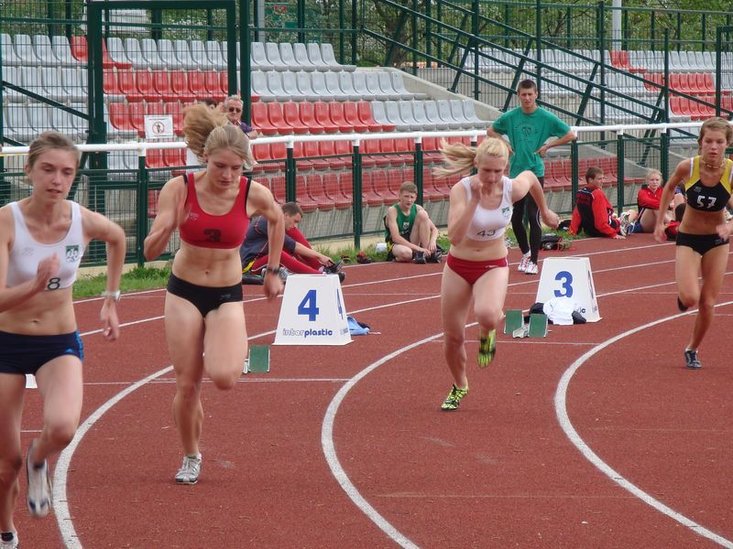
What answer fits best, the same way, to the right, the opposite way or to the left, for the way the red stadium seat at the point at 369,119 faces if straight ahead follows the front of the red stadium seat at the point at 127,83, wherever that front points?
the same way

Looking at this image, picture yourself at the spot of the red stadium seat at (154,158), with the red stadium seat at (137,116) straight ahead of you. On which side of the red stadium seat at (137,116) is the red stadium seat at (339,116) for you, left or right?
right

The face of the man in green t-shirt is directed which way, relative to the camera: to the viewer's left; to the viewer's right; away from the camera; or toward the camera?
toward the camera

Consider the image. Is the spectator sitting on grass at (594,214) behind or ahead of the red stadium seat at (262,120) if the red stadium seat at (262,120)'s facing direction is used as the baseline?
ahead

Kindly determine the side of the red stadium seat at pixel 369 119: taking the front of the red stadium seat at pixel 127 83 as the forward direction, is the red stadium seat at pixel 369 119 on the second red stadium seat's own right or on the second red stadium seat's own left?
on the second red stadium seat's own left

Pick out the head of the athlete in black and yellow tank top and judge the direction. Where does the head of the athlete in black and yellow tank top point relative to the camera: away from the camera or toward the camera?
toward the camera

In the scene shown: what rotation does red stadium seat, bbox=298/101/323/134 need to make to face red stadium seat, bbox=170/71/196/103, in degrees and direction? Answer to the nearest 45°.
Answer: approximately 90° to its right

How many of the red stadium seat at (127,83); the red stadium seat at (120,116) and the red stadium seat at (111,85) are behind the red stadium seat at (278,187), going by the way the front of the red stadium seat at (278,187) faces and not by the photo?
3

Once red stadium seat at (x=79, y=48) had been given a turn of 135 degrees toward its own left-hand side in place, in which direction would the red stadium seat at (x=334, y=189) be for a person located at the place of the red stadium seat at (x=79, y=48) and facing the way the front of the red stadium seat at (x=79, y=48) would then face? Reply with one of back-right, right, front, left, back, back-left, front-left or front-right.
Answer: back-right

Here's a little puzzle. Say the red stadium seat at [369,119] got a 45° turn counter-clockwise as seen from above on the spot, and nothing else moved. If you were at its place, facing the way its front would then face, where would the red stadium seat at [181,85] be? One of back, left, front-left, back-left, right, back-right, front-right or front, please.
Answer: back-right

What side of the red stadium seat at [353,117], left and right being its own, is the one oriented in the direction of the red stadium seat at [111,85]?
right

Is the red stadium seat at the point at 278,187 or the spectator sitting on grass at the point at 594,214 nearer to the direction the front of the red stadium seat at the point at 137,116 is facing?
the red stadium seat

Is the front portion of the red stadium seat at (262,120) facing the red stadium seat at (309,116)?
no

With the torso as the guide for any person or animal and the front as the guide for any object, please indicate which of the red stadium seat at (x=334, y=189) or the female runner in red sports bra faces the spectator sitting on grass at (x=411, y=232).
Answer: the red stadium seat

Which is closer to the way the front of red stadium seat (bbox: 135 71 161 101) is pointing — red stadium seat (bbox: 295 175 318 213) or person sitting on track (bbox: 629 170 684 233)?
the red stadium seat

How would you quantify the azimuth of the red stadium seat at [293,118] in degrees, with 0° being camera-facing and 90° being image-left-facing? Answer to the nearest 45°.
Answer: approximately 315°

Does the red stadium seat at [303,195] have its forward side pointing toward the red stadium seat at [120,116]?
no

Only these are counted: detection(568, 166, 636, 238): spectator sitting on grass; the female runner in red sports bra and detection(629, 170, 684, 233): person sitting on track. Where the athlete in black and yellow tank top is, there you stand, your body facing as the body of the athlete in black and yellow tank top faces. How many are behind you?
2

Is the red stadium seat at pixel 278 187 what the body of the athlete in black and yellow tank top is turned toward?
no

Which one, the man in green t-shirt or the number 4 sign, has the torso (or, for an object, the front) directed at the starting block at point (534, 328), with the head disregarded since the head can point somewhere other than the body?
the man in green t-shirt

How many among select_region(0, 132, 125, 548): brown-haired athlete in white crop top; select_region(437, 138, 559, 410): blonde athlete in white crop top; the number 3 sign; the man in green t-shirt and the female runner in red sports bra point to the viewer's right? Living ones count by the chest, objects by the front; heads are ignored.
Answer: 0

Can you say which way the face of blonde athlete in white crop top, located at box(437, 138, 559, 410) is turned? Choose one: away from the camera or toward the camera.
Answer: toward the camera

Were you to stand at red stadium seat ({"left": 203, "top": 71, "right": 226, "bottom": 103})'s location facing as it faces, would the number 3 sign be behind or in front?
in front
